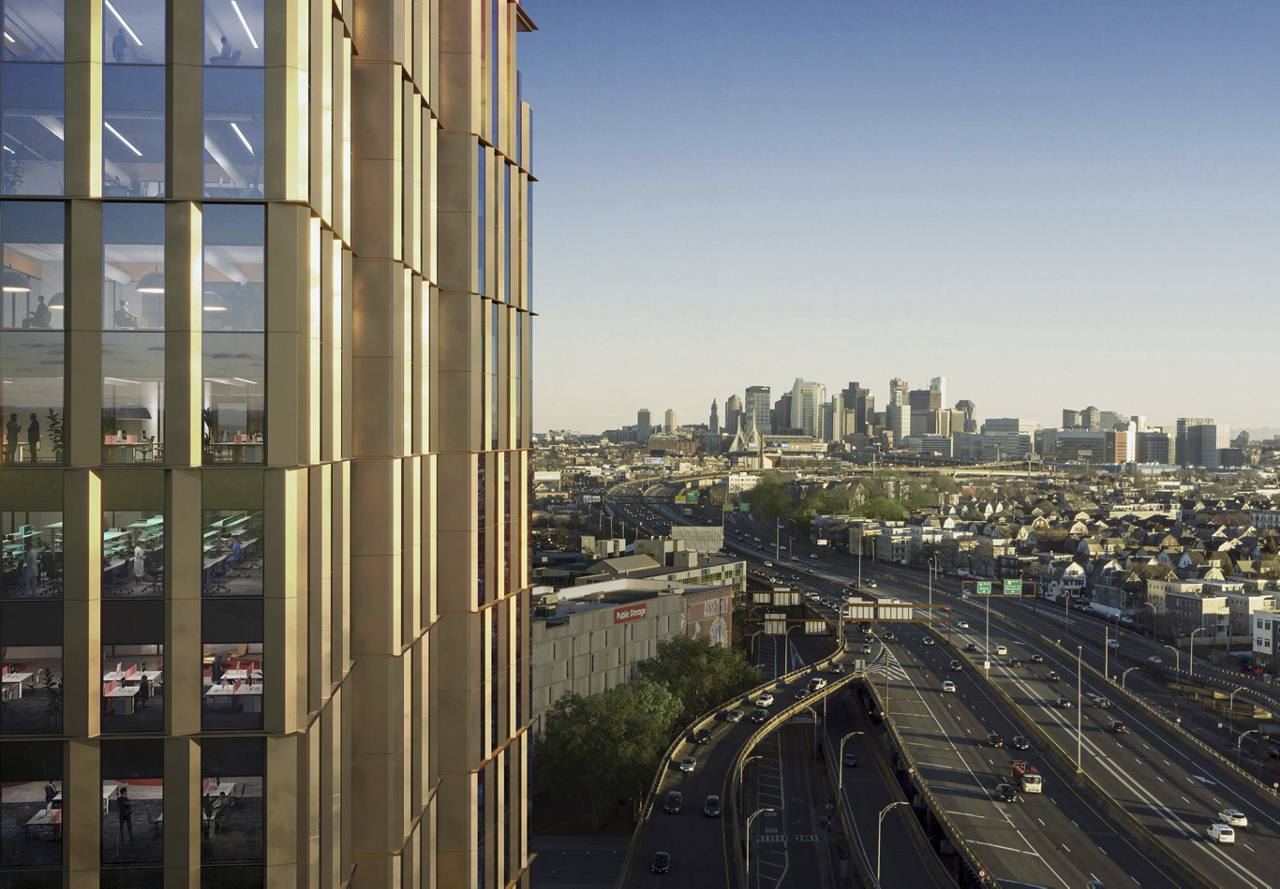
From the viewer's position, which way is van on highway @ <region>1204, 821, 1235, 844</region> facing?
facing away from the viewer and to the left of the viewer

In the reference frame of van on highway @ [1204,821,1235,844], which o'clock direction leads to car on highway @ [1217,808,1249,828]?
car on highway @ [1217,808,1249,828] is roughly at 2 o'clock from van on highway @ [1204,821,1235,844].

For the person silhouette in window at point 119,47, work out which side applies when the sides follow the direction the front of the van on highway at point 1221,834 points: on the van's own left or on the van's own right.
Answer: on the van's own left

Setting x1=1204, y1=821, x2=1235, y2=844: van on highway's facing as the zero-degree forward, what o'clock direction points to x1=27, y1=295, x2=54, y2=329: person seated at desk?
The person seated at desk is roughly at 8 o'clock from the van on highway.

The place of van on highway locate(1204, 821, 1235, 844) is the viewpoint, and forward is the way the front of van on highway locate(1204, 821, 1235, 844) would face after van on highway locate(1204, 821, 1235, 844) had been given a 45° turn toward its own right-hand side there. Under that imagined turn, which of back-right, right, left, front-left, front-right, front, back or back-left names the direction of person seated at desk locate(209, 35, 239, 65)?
back

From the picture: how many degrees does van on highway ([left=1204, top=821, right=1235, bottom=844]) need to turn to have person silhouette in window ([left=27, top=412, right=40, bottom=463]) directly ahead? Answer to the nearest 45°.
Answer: approximately 135° to its left

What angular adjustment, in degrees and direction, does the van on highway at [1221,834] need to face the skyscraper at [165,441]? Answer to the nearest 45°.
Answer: approximately 135° to its left

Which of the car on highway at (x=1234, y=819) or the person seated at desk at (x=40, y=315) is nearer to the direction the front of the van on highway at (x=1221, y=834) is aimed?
the car on highway

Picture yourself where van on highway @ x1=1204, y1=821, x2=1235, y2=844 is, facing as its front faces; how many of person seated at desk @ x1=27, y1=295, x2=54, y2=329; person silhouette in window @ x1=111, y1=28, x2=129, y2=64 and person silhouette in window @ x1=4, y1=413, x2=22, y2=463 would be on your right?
0
